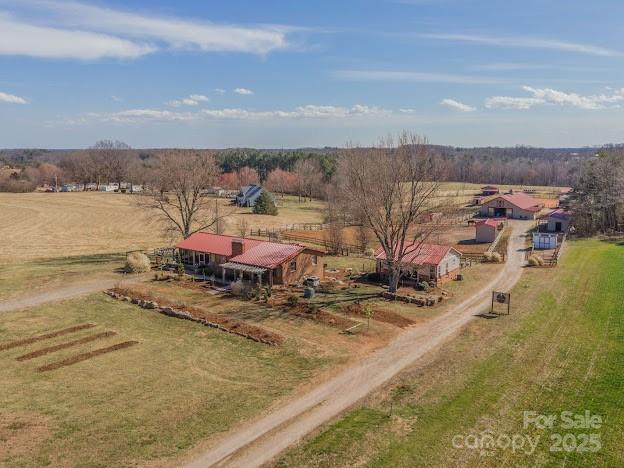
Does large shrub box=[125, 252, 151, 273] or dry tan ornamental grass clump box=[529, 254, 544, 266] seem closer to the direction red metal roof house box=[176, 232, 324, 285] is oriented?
the large shrub

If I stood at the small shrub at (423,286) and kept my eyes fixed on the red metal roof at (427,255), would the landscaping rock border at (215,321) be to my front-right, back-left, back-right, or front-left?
back-left

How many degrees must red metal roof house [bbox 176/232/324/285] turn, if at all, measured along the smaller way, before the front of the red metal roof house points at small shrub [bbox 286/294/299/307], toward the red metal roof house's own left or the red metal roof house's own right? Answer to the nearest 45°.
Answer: approximately 45° to the red metal roof house's own left

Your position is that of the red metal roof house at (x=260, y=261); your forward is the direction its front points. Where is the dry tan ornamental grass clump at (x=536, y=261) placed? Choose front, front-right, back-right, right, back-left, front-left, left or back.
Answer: back-left

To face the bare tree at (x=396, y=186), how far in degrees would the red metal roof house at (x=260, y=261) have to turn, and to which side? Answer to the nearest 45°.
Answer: approximately 90° to its left

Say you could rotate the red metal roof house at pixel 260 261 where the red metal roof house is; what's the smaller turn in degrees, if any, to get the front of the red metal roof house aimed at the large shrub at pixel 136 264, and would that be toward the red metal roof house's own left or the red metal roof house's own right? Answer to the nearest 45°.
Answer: approximately 90° to the red metal roof house's own right

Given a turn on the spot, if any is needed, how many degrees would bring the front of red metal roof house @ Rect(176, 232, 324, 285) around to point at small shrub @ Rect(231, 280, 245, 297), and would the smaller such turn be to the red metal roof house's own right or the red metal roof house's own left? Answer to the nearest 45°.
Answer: approximately 45° to the red metal roof house's own left

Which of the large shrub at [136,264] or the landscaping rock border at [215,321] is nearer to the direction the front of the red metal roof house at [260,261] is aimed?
the landscaping rock border

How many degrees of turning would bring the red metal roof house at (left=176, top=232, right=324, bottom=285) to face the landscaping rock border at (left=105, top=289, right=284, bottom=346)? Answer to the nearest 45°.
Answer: approximately 45° to its left

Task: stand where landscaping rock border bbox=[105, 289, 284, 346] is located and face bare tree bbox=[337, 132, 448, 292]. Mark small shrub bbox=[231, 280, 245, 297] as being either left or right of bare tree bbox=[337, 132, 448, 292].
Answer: left

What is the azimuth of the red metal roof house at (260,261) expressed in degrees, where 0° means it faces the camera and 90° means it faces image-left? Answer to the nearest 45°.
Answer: approximately 45°
